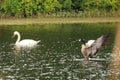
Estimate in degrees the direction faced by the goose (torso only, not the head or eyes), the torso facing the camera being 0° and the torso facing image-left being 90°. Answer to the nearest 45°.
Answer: approximately 90°
